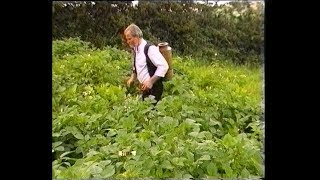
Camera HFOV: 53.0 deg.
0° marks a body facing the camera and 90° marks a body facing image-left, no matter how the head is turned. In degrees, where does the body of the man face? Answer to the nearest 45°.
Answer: approximately 45°
